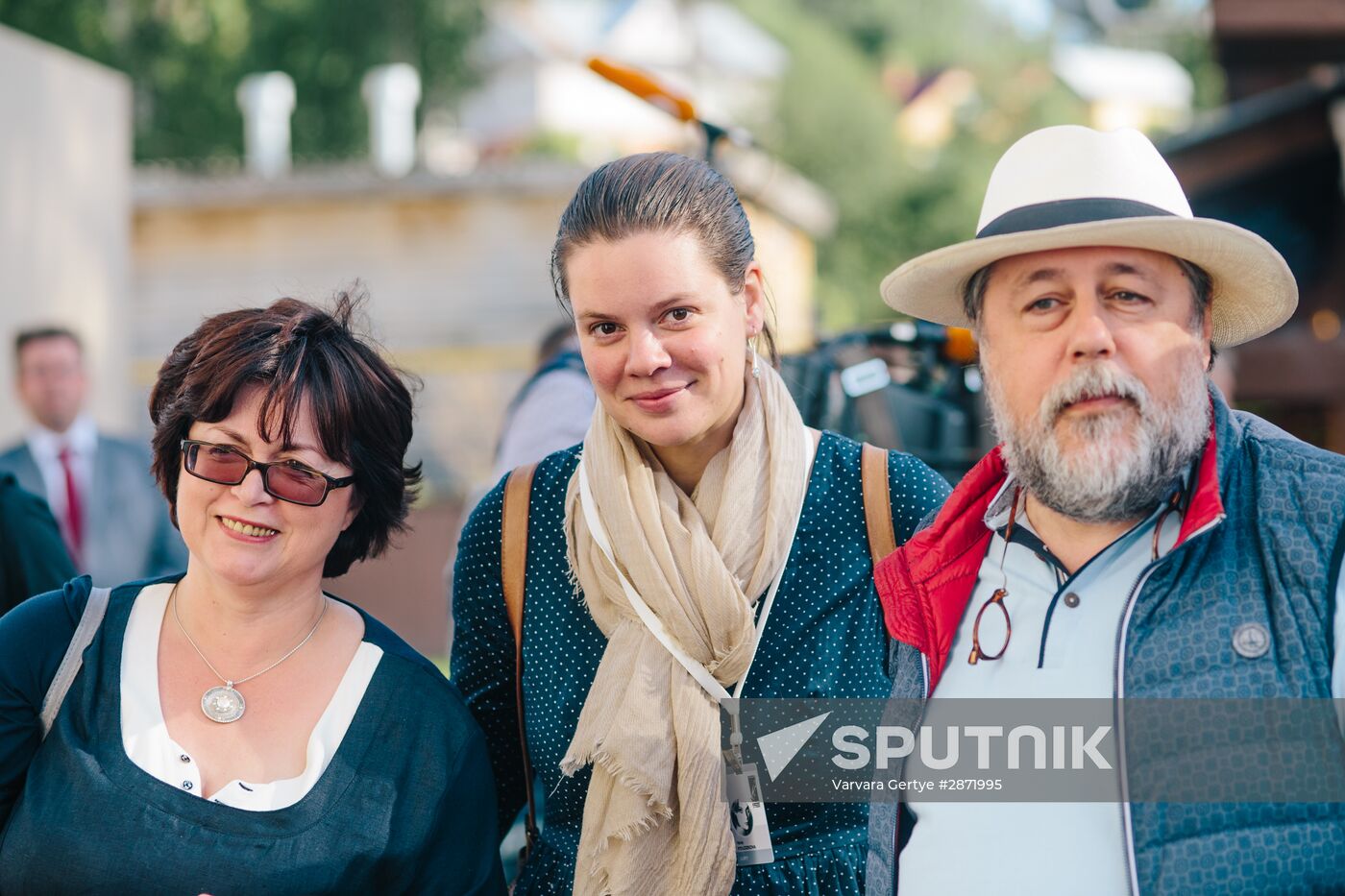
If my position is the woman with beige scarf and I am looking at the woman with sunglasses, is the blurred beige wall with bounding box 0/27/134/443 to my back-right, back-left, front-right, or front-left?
front-right

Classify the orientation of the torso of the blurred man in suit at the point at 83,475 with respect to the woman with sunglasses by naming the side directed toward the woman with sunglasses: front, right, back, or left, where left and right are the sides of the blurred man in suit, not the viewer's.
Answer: front

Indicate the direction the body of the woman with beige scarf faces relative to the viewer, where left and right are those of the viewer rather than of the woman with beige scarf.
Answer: facing the viewer

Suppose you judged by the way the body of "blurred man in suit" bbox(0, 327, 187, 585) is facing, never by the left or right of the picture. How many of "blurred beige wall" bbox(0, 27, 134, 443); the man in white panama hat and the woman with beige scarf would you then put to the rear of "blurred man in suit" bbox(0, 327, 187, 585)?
1

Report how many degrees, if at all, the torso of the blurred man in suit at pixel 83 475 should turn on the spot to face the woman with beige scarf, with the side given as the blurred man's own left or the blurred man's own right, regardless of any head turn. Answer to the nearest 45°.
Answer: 0° — they already face them

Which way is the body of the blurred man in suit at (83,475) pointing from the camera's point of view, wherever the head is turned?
toward the camera
